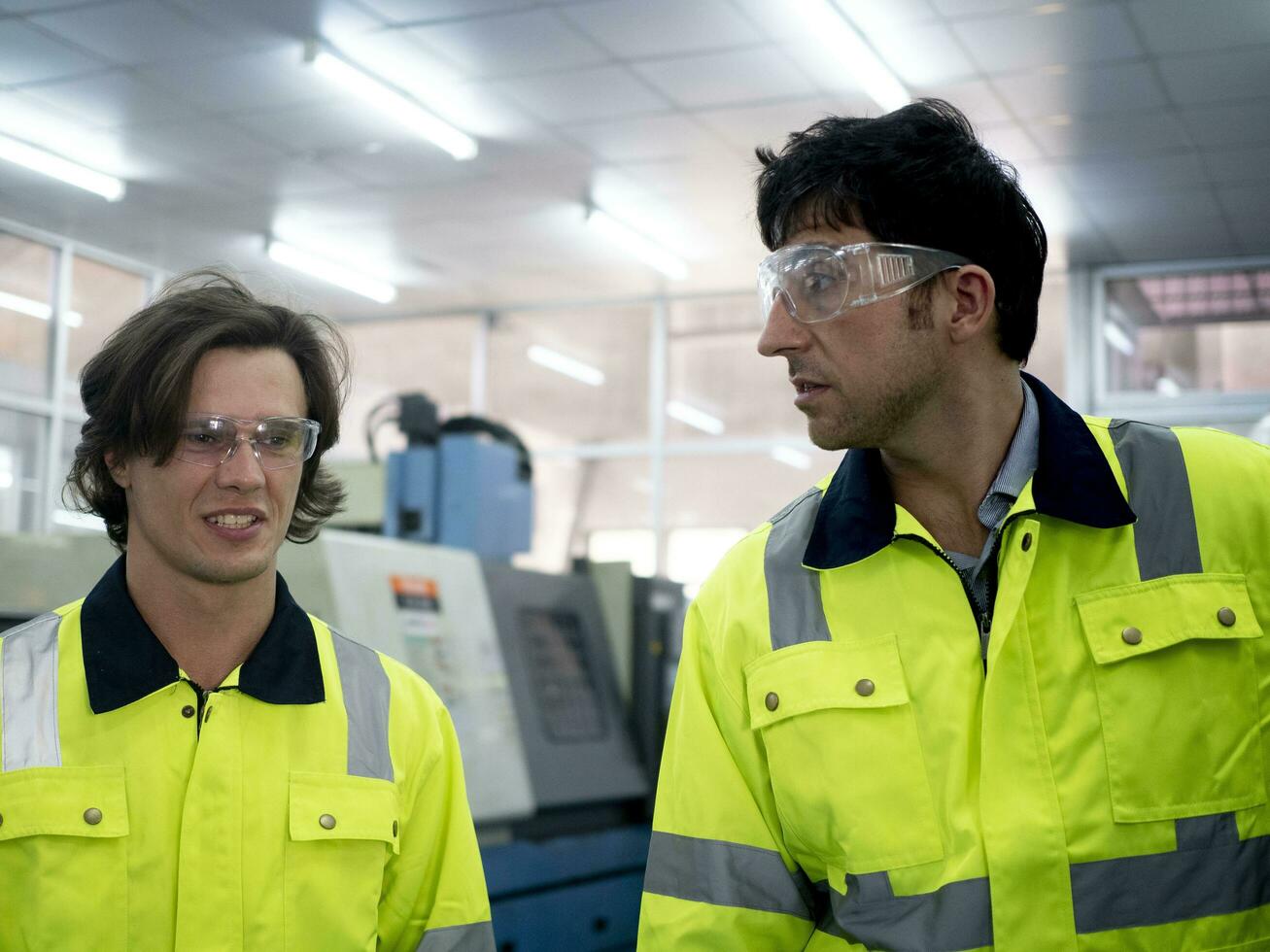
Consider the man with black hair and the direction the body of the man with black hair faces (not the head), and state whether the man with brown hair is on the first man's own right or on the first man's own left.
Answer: on the first man's own right

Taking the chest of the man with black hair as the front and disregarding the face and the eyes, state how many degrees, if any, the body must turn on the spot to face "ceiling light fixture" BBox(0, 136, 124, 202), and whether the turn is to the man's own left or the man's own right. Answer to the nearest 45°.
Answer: approximately 135° to the man's own right

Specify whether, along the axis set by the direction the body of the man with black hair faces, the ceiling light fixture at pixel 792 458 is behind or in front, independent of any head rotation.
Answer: behind

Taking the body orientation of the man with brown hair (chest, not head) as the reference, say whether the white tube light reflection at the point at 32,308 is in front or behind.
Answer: behind

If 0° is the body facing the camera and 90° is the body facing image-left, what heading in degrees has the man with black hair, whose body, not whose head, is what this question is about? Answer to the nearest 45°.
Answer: approximately 0°

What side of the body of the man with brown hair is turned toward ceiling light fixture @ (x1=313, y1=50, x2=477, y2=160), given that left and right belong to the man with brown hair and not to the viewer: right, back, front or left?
back

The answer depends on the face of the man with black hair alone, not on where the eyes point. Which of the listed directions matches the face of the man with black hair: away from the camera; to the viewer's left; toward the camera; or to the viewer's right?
to the viewer's left

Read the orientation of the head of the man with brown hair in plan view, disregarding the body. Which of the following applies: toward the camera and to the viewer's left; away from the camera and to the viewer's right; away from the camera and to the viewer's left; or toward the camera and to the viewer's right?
toward the camera and to the viewer's right

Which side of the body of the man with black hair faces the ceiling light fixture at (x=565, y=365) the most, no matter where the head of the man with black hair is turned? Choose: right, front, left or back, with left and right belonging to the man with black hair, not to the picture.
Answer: back

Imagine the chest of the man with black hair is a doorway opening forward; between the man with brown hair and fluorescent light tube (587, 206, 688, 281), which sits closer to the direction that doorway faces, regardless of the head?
the man with brown hair

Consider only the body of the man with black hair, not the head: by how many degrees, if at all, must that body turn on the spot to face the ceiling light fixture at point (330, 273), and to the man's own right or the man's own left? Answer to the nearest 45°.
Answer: approximately 135° to the man's own right

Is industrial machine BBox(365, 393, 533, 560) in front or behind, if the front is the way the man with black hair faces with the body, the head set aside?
behind
